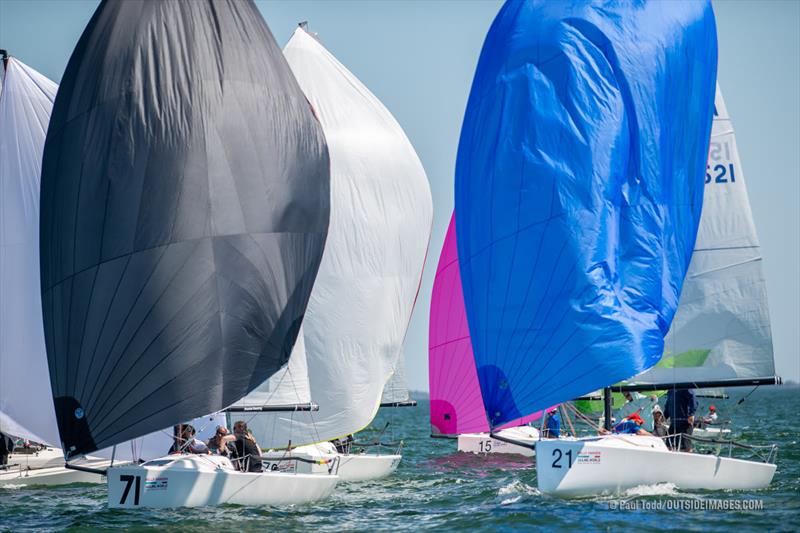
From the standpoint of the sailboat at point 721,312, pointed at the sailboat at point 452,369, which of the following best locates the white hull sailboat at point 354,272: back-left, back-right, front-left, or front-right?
front-left
